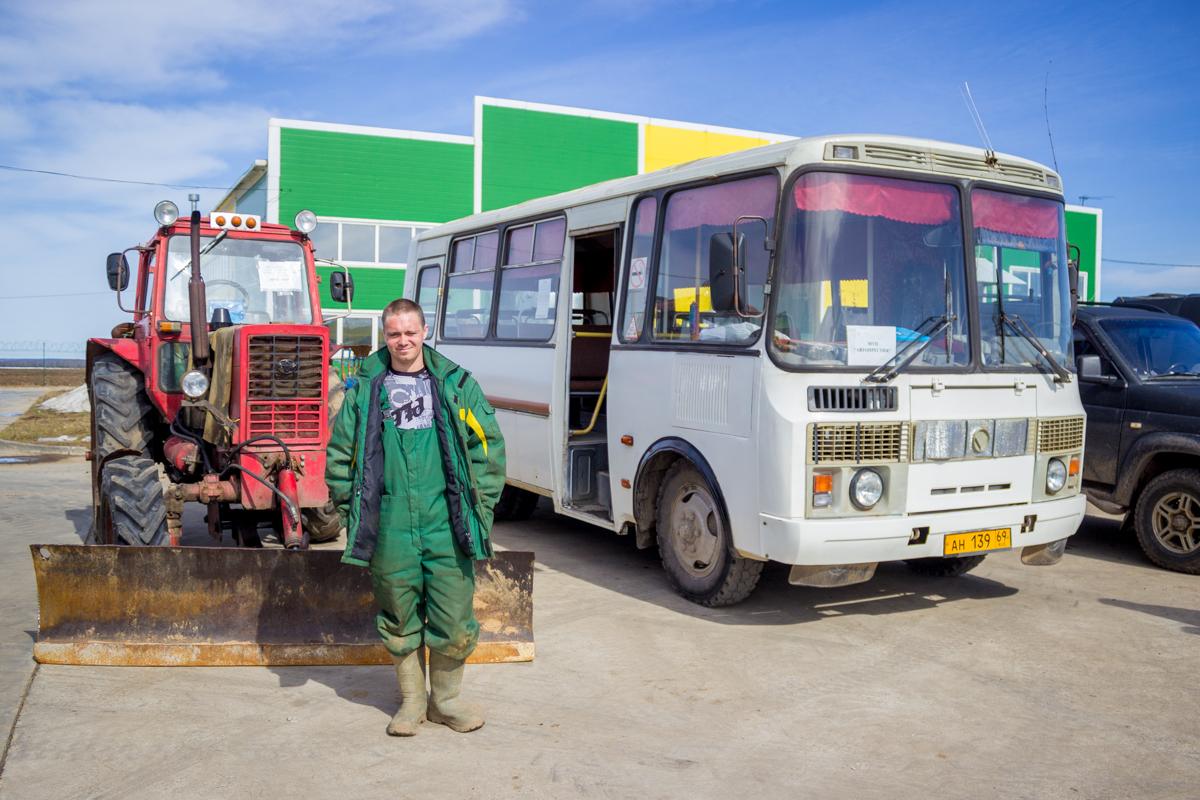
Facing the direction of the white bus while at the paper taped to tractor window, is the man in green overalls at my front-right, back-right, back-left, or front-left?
front-right

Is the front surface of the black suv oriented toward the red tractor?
no

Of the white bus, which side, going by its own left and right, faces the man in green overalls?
right

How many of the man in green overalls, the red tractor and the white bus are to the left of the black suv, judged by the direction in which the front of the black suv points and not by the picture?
0

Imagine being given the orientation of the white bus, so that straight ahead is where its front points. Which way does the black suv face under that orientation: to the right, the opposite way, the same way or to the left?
the same way

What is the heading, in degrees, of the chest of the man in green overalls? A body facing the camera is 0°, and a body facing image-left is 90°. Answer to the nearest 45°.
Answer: approximately 0°

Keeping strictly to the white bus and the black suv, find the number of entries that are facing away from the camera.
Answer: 0

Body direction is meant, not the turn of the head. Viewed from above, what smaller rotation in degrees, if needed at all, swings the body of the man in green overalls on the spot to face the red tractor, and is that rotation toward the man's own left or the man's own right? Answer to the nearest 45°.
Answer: approximately 180°

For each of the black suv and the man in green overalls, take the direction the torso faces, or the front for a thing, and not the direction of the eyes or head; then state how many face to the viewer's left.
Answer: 0

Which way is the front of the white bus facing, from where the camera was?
facing the viewer and to the right of the viewer

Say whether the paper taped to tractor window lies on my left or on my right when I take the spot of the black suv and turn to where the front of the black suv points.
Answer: on my right

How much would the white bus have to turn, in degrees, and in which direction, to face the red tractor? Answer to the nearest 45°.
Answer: approximately 135° to its right

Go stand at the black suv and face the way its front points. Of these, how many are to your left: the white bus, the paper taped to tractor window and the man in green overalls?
0

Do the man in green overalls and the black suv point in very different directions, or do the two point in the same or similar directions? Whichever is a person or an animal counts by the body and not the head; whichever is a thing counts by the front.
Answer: same or similar directions

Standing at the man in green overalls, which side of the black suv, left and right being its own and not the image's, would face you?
right

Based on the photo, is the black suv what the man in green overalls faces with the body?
no

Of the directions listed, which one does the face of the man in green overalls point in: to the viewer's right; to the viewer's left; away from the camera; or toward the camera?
toward the camera
